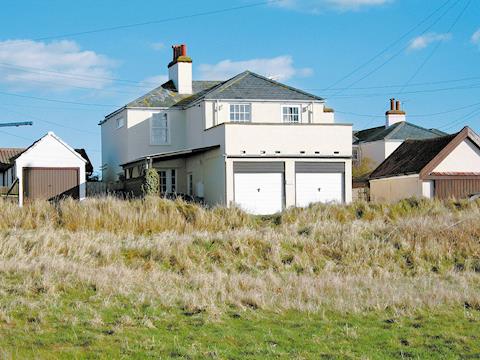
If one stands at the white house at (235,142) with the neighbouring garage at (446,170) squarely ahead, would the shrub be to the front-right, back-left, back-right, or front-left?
back-right

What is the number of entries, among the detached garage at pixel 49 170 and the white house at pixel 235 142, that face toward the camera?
2

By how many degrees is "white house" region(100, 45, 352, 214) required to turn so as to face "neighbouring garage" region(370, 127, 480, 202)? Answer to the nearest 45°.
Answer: approximately 90° to its left

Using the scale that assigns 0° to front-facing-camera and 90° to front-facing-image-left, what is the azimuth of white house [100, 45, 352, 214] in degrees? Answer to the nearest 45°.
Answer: approximately 0°

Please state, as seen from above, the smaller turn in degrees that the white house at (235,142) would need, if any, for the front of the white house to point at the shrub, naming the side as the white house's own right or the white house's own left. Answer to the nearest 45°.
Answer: approximately 45° to the white house's own right

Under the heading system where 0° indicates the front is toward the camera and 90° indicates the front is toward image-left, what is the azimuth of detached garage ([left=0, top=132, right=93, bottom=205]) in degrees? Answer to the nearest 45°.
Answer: approximately 0°
